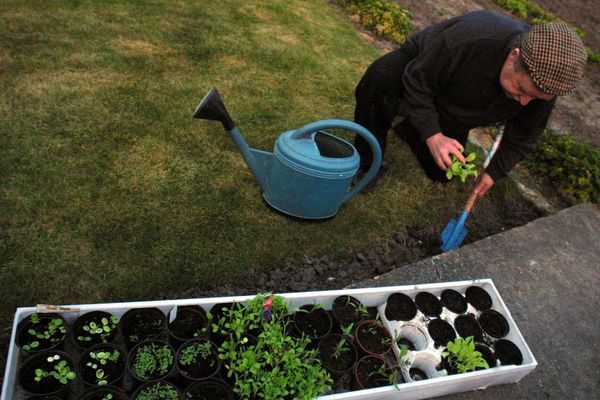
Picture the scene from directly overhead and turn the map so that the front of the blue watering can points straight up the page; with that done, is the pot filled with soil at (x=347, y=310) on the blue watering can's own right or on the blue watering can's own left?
on the blue watering can's own left

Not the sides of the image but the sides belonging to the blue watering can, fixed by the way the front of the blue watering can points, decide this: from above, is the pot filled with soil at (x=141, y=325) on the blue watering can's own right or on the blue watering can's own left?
on the blue watering can's own left

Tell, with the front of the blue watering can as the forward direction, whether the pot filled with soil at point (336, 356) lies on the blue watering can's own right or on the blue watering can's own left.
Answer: on the blue watering can's own left

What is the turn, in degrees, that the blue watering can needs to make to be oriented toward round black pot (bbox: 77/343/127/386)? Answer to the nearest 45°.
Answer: approximately 45° to its left

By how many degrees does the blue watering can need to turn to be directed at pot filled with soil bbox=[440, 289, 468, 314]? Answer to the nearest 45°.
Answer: approximately 135° to its left

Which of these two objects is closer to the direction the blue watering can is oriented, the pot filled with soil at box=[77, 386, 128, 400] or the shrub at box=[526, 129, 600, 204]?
the pot filled with soil

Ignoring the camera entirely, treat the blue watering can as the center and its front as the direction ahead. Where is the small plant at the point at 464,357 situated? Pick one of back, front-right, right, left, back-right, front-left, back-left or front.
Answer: back-left

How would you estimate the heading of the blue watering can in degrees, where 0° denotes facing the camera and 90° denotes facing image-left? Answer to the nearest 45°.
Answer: approximately 90°

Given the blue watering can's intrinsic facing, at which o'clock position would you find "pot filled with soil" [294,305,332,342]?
The pot filled with soil is roughly at 9 o'clock from the blue watering can.

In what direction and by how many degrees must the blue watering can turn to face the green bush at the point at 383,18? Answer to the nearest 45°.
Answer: approximately 90° to its right

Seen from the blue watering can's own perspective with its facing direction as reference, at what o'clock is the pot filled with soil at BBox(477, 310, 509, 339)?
The pot filled with soil is roughly at 7 o'clock from the blue watering can.

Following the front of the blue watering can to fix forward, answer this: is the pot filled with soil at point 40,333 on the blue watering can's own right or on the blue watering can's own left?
on the blue watering can's own left

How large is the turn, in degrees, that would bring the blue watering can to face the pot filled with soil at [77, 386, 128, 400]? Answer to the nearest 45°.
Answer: approximately 45° to its left
